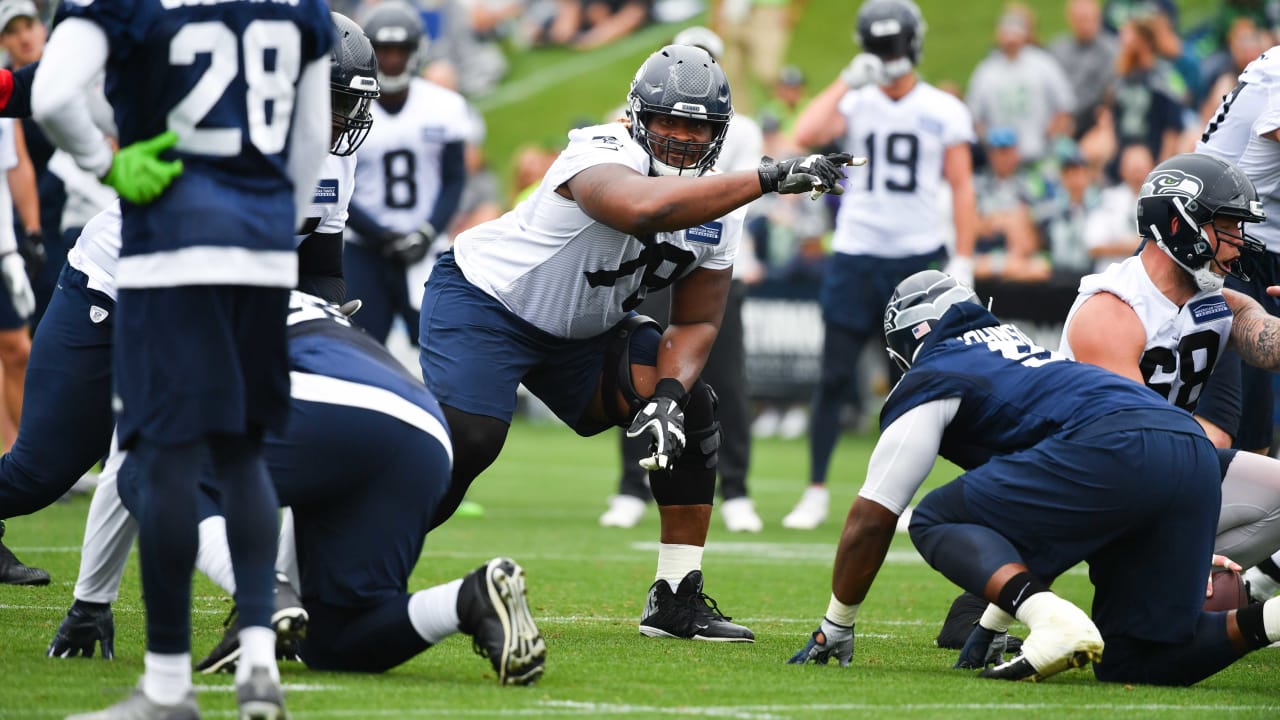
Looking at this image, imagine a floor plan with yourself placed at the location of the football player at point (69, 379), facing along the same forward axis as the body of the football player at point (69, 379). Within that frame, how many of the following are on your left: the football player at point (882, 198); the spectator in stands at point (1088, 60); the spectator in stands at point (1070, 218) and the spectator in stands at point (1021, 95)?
4

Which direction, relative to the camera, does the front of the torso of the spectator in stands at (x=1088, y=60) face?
toward the camera

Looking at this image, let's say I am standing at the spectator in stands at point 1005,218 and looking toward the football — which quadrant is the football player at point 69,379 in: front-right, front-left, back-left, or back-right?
front-right

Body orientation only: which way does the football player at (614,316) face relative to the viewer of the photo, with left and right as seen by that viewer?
facing the viewer and to the right of the viewer

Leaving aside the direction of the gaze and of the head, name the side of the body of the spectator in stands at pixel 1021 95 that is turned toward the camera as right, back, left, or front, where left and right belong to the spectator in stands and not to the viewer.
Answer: front

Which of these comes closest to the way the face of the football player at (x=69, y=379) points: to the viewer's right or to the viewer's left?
to the viewer's right

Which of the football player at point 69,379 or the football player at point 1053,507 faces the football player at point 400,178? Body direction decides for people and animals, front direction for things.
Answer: the football player at point 1053,507

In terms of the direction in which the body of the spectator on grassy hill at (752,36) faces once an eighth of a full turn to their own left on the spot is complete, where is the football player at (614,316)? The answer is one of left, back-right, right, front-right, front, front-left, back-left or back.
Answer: front-right

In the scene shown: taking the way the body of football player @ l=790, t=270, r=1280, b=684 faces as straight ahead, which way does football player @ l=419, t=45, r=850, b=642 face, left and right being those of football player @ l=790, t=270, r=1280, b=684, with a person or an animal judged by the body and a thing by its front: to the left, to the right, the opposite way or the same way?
the opposite way

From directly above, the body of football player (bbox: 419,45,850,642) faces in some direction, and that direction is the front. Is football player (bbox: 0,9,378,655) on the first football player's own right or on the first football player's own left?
on the first football player's own right

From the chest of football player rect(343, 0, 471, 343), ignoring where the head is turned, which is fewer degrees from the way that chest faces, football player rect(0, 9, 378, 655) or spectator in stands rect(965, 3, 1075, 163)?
the football player

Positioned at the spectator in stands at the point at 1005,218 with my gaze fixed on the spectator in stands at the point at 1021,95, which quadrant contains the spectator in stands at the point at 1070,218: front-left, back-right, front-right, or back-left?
back-right
